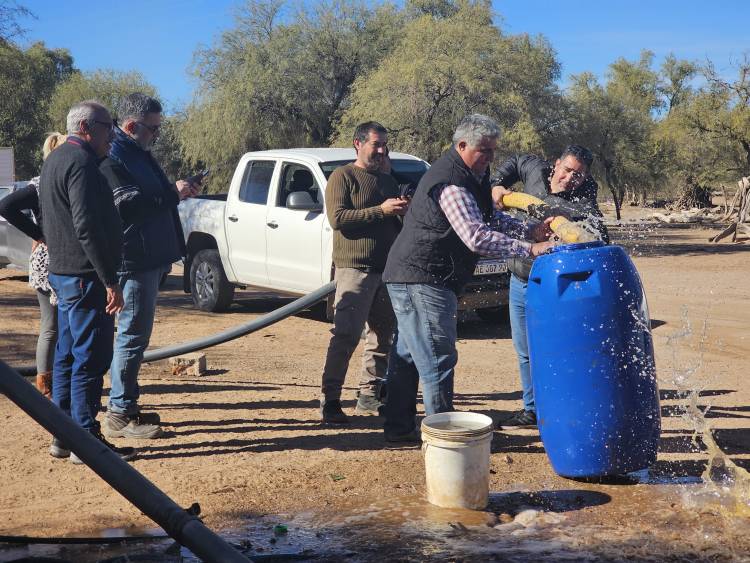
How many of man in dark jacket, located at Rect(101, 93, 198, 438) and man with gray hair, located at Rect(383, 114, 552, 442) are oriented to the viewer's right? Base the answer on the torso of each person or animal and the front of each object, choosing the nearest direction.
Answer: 2

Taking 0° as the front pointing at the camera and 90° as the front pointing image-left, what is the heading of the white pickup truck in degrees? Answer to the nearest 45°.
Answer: approximately 315°

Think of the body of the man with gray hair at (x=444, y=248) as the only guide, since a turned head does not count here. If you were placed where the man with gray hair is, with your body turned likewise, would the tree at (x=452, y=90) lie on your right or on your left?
on your left

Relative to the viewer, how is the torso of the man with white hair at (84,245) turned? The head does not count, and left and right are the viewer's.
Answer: facing away from the viewer and to the right of the viewer

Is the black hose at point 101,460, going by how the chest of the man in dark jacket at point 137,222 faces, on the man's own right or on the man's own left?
on the man's own right

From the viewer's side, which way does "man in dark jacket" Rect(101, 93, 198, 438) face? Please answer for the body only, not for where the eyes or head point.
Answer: to the viewer's right

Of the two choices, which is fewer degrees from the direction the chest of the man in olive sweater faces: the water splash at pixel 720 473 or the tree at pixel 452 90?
the water splash

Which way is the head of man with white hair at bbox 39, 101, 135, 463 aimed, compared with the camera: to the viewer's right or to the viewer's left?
to the viewer's right

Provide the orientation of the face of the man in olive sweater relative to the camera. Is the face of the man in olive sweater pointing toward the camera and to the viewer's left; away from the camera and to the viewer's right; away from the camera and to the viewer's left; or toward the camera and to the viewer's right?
toward the camera and to the viewer's right

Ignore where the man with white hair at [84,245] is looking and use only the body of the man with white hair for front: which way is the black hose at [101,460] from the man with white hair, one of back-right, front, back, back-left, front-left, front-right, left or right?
back-right

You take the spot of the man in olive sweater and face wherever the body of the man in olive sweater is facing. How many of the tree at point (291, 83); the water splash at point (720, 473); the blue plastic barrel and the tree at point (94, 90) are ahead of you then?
2

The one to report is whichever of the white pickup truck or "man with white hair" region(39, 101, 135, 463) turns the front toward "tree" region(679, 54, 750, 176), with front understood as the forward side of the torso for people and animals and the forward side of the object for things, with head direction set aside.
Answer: the man with white hair

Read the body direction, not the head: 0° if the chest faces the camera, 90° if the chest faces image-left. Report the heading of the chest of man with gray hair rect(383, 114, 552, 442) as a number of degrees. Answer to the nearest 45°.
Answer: approximately 270°
